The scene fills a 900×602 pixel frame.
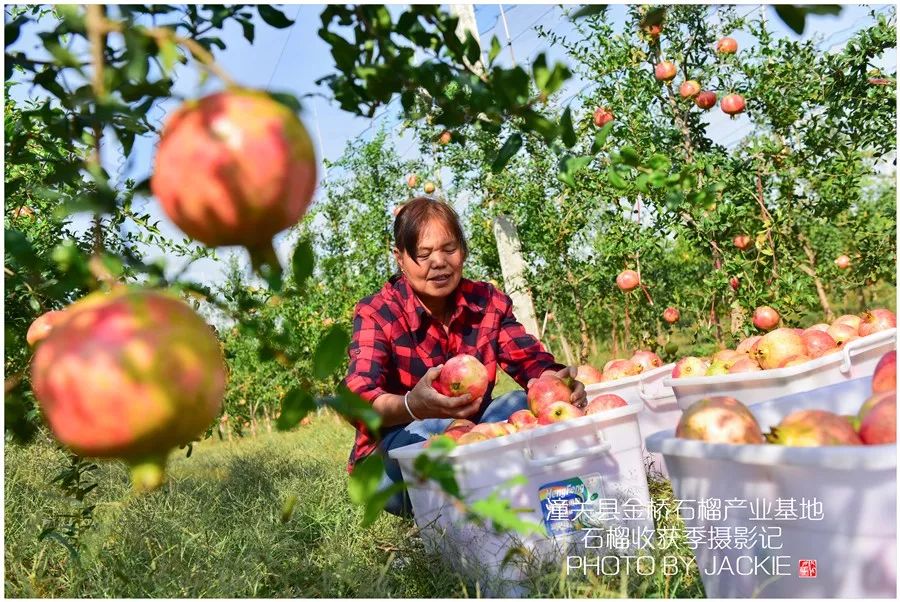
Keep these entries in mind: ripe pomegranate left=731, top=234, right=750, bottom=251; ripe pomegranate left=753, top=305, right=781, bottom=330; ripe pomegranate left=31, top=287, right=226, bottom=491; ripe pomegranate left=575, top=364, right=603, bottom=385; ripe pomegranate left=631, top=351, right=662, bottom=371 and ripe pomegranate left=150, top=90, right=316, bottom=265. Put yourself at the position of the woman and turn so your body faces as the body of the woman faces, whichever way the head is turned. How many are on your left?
4

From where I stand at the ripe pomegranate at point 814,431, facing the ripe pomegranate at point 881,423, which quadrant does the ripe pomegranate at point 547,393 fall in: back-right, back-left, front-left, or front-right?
back-left

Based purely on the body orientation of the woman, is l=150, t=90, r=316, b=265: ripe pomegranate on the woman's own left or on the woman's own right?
on the woman's own right

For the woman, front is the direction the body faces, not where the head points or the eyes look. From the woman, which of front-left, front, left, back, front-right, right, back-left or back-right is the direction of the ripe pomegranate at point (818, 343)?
front-left

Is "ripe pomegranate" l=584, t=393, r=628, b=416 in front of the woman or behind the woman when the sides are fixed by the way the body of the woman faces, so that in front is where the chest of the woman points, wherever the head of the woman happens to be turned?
in front

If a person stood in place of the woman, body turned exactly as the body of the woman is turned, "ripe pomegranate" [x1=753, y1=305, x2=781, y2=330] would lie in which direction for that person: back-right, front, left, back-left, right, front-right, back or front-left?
left

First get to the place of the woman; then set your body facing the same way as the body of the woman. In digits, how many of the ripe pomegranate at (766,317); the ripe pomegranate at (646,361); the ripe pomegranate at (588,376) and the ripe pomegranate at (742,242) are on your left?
4

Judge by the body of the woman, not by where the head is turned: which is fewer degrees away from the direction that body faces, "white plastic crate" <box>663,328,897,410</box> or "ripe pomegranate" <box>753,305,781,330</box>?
the white plastic crate

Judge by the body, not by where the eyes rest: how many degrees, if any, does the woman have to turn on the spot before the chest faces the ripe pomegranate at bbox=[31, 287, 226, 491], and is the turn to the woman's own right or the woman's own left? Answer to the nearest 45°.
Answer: approximately 45° to the woman's own right

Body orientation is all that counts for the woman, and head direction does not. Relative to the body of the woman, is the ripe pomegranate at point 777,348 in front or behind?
in front

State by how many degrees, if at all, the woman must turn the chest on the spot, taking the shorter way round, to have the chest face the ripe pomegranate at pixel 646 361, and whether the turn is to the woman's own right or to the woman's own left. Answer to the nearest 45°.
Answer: approximately 90° to the woman's own left

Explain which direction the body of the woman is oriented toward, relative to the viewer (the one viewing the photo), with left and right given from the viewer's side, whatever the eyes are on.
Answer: facing the viewer and to the right of the viewer

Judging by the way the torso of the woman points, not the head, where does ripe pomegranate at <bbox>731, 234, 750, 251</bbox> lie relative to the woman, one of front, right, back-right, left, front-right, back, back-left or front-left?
left
